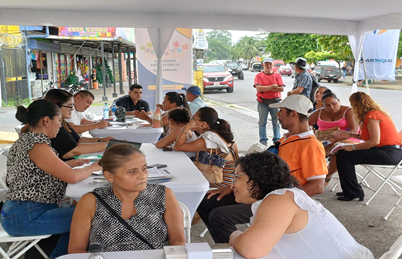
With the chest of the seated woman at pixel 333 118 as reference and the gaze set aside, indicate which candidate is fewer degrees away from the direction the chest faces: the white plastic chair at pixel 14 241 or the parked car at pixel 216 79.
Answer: the white plastic chair

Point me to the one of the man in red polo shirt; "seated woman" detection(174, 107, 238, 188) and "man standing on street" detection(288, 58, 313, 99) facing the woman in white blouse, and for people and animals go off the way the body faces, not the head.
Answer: the man in red polo shirt

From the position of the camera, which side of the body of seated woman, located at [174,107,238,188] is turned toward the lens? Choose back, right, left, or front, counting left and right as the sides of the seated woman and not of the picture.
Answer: left

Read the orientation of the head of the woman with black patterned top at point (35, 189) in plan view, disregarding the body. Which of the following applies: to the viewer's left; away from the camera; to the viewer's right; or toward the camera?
to the viewer's right

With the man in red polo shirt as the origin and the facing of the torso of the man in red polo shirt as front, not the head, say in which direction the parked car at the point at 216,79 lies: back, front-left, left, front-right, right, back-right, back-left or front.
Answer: back

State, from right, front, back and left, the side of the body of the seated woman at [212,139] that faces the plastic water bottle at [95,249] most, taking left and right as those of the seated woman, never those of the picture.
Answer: left

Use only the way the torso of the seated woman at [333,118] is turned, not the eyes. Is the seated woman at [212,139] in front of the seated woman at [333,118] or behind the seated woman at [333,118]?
in front
